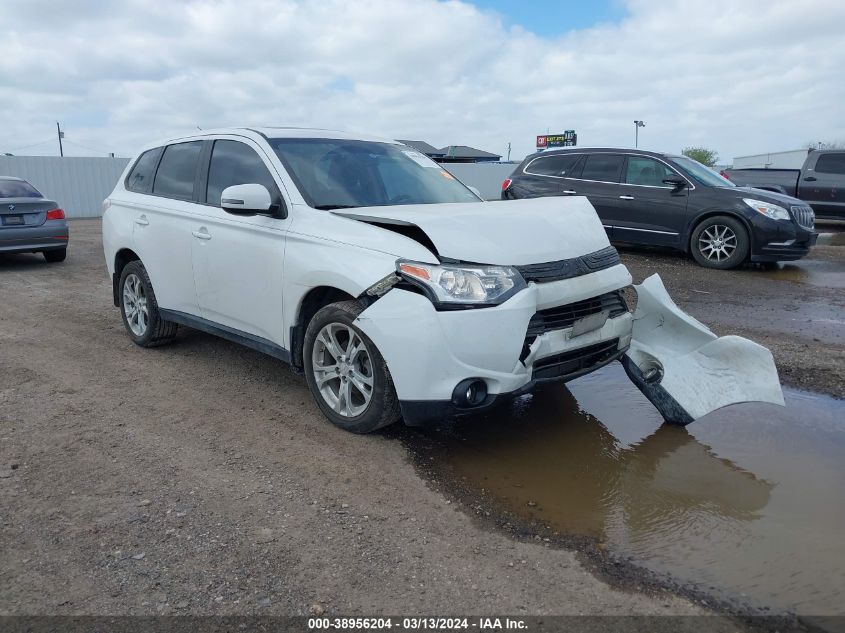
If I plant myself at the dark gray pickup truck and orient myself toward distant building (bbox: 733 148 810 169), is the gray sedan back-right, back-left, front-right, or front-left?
back-left

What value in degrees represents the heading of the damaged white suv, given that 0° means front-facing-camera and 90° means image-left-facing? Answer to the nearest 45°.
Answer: approximately 315°

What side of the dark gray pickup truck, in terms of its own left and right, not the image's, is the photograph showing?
right

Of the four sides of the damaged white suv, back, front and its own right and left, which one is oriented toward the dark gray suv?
left

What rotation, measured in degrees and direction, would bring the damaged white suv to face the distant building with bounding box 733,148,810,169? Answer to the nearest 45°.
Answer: approximately 90° to its left

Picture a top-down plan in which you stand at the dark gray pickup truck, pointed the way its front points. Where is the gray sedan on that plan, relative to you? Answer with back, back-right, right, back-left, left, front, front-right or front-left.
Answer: back-right

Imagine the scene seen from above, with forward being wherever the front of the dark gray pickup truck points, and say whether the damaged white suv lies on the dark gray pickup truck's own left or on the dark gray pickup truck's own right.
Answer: on the dark gray pickup truck's own right

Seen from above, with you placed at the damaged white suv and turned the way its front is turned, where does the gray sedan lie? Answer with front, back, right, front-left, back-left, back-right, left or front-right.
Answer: back

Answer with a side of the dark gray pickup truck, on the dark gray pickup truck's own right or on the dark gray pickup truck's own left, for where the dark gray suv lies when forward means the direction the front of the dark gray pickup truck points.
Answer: on the dark gray pickup truck's own right
